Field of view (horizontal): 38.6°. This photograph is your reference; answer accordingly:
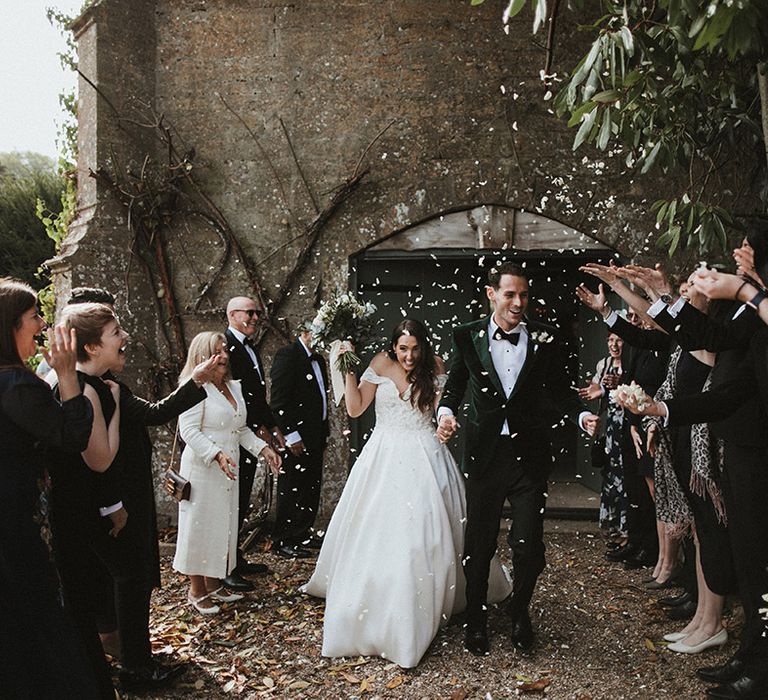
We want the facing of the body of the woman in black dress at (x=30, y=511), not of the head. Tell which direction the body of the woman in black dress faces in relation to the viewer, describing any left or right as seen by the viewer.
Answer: facing to the right of the viewer

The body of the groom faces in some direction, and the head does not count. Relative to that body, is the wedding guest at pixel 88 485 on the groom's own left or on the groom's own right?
on the groom's own right

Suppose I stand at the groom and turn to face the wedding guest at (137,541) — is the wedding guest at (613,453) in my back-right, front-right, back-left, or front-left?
back-right

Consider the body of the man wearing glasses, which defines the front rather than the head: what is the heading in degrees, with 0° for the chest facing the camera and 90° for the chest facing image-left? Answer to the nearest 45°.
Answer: approximately 315°

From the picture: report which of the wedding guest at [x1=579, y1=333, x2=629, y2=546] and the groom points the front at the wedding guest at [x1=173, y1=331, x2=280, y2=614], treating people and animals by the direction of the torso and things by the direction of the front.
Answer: the wedding guest at [x1=579, y1=333, x2=629, y2=546]

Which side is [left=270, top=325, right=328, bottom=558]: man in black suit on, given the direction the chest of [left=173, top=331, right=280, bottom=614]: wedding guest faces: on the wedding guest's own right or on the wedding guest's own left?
on the wedding guest's own left

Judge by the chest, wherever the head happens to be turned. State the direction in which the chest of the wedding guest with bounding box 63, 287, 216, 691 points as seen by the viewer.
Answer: to the viewer's right

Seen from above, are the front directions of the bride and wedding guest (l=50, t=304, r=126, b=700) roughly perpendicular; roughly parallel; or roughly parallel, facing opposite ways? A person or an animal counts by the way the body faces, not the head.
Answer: roughly perpendicular

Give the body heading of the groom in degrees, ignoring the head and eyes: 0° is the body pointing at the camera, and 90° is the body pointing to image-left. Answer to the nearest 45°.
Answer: approximately 0°

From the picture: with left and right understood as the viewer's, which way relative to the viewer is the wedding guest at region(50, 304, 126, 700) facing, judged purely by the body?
facing to the right of the viewer

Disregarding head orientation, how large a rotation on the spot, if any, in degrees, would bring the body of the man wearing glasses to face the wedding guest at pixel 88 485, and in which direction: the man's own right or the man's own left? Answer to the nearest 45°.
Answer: approximately 45° to the man's own right
